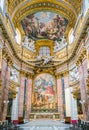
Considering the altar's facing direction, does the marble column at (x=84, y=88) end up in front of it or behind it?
in front

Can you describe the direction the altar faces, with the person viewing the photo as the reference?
facing the viewer

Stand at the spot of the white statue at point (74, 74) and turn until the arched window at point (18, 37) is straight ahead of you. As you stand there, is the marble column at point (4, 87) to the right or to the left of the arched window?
left

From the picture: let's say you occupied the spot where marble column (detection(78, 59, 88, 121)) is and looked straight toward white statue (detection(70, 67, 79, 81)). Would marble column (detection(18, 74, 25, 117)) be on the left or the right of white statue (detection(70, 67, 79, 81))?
left

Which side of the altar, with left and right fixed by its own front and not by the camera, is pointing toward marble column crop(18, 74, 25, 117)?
right

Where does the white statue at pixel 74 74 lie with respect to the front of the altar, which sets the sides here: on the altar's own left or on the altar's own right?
on the altar's own left
